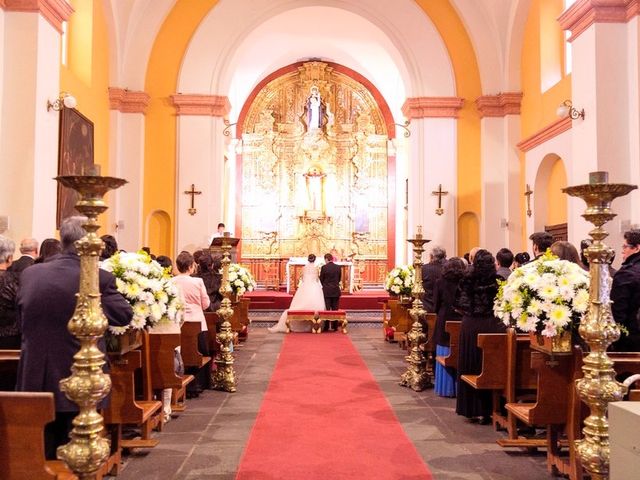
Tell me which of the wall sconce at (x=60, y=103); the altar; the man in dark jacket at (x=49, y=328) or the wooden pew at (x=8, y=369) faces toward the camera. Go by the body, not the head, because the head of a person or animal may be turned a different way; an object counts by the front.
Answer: the altar

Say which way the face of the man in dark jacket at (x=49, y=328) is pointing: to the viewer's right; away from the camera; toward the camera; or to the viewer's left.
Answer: away from the camera

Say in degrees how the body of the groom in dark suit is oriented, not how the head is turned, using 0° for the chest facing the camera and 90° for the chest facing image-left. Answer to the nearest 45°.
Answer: approximately 180°

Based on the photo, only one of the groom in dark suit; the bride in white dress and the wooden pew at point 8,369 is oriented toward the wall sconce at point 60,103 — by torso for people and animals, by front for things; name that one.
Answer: the wooden pew

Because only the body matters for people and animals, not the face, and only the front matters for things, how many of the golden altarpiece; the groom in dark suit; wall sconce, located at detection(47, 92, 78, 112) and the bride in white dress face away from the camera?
2

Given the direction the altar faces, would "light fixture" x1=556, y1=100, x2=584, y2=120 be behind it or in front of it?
in front

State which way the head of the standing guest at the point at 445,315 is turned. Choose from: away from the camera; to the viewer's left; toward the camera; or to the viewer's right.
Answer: away from the camera

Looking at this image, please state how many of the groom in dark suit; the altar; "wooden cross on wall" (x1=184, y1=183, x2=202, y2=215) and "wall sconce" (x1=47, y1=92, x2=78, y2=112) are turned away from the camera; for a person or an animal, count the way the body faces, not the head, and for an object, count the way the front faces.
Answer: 1

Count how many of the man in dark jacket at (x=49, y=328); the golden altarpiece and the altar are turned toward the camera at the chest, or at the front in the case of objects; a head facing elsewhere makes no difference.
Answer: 2

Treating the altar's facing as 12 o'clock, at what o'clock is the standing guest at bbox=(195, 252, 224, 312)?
The standing guest is roughly at 12 o'clock from the altar.

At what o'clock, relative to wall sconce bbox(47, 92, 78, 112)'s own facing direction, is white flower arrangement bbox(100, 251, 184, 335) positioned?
The white flower arrangement is roughly at 3 o'clock from the wall sconce.

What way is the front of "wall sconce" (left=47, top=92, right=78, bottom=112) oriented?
to the viewer's right

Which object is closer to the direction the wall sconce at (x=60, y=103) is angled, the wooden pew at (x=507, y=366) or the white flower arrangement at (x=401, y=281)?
the white flower arrangement

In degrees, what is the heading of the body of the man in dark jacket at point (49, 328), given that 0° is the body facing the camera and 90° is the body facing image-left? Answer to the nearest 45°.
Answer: approximately 225°
